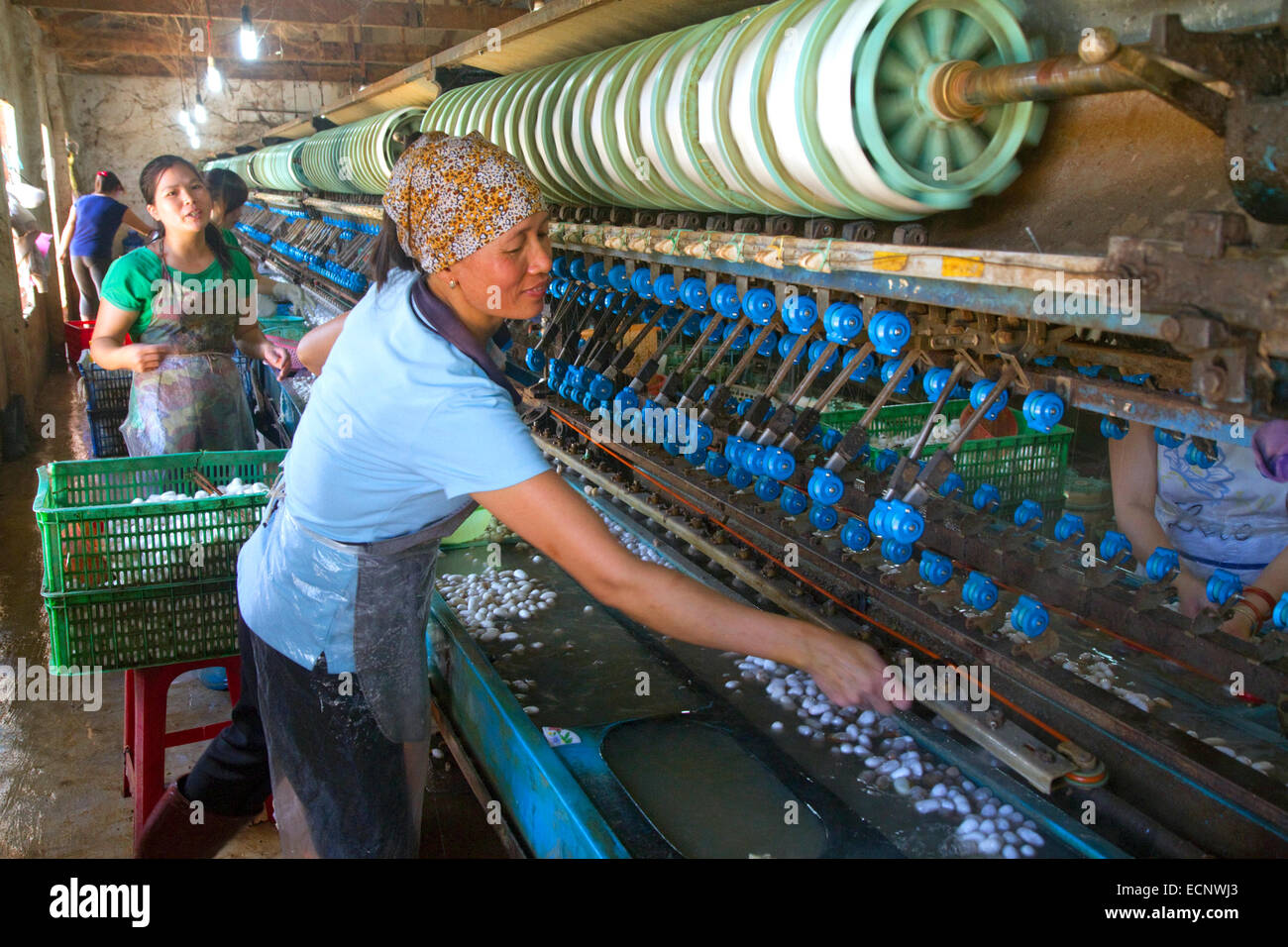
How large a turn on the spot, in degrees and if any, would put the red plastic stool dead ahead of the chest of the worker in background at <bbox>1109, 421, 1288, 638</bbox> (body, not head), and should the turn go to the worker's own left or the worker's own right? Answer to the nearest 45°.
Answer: approximately 45° to the worker's own right

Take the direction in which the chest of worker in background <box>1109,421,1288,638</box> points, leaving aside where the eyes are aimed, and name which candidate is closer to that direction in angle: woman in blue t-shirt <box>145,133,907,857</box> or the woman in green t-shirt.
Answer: the woman in blue t-shirt

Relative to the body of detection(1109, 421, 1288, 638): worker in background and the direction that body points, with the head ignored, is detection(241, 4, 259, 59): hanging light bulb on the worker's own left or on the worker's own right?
on the worker's own right

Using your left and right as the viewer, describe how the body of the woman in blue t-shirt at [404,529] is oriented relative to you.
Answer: facing to the right of the viewer

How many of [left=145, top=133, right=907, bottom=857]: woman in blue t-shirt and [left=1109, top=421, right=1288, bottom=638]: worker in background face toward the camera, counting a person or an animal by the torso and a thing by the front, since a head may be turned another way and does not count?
1

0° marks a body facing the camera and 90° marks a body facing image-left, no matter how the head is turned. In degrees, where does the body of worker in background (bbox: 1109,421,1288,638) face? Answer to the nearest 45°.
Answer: approximately 0°
